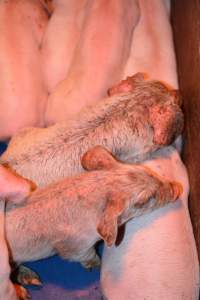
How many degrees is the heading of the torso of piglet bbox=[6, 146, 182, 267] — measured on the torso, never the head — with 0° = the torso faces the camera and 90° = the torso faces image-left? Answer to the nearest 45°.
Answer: approximately 270°
